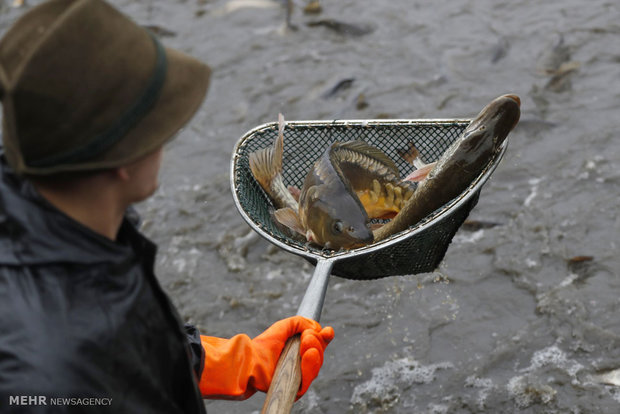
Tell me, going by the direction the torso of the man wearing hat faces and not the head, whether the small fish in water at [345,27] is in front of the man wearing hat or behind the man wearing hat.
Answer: in front

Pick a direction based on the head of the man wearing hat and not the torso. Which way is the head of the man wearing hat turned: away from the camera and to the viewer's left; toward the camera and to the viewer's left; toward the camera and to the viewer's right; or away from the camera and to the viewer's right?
away from the camera and to the viewer's right

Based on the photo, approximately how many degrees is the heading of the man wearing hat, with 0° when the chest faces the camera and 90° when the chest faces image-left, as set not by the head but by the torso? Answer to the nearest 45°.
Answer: approximately 225°
